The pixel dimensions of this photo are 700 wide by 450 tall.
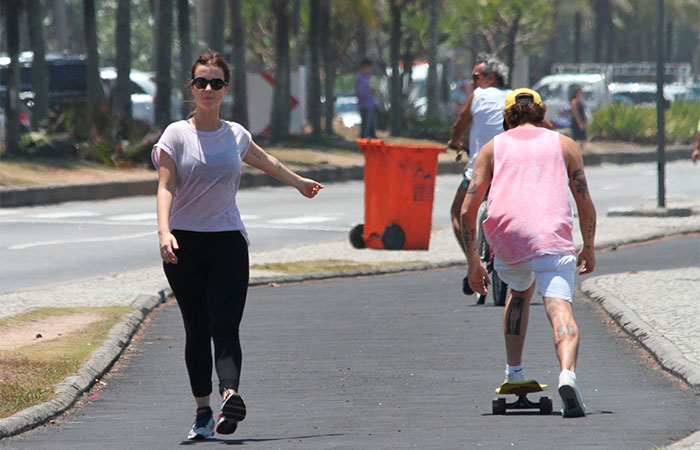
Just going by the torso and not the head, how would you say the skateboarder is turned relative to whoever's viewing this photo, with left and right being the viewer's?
facing away from the viewer

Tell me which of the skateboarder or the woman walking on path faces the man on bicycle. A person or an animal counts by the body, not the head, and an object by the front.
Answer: the skateboarder

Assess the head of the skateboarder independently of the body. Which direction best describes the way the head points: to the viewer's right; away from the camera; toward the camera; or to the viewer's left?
away from the camera

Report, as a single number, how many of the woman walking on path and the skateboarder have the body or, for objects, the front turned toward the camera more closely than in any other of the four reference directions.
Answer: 1

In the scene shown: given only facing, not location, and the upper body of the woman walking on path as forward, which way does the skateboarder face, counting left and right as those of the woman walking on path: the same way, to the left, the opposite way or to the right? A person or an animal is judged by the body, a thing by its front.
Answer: the opposite way

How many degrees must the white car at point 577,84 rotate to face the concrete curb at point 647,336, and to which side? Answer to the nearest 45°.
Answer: approximately 45° to its left

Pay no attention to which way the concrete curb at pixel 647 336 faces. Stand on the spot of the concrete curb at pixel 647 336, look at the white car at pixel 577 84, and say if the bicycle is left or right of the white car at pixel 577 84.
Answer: left

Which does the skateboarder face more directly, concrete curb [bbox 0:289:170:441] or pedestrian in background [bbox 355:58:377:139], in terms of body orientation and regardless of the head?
the pedestrian in background

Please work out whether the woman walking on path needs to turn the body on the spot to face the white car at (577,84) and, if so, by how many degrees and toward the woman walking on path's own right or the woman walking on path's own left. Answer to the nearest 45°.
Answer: approximately 180°

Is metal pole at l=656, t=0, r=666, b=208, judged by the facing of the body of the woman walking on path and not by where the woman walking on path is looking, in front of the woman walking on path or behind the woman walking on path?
behind

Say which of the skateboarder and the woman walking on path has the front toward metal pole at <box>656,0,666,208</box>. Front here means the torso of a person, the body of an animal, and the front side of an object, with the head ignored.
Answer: the skateboarder
